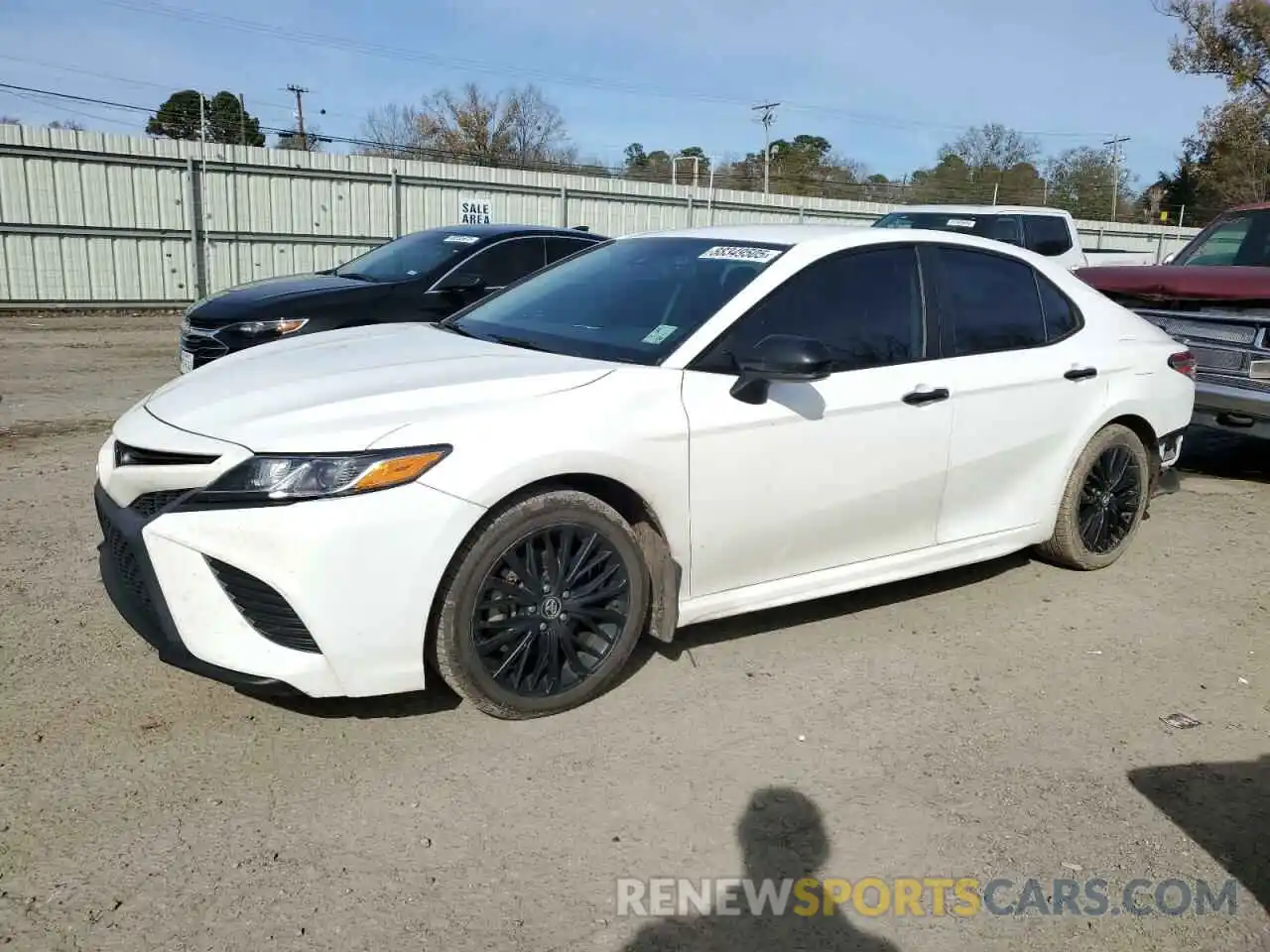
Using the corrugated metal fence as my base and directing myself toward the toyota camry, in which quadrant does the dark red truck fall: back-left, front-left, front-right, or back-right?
front-left

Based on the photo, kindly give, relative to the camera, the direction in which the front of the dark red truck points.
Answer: facing the viewer and to the left of the viewer

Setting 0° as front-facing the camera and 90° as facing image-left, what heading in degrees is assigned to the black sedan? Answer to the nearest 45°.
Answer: approximately 45°

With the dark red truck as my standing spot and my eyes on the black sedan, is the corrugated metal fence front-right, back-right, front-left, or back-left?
front-right

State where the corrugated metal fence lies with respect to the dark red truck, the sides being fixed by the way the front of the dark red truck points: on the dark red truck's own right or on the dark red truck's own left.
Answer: on the dark red truck's own right

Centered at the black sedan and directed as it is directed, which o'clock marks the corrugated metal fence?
The corrugated metal fence is roughly at 4 o'clock from the black sedan.

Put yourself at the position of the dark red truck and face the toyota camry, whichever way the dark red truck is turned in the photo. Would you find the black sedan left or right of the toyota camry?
right

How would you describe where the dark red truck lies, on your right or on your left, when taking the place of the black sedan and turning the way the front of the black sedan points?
on your left

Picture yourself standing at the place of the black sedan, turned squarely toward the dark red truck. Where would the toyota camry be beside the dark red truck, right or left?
right

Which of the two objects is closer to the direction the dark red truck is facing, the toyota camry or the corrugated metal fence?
the toyota camry

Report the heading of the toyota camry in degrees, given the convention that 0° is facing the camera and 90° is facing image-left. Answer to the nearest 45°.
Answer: approximately 45°

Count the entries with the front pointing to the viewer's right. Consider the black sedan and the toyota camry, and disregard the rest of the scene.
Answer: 0

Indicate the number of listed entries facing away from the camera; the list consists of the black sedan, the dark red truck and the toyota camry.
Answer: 0

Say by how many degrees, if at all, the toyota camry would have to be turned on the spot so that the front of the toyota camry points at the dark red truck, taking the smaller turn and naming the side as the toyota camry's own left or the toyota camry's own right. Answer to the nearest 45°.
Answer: approximately 180°

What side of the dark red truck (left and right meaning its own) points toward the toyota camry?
front
